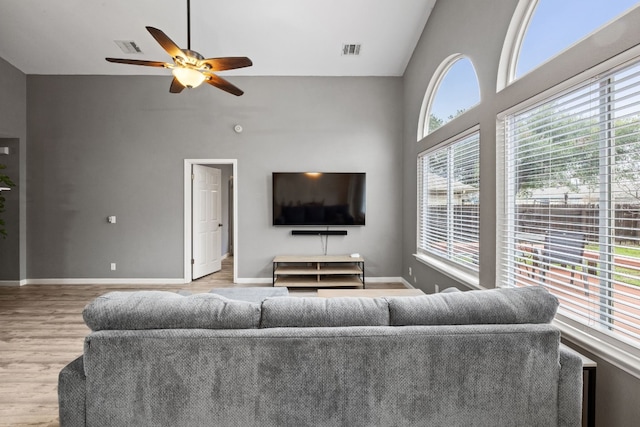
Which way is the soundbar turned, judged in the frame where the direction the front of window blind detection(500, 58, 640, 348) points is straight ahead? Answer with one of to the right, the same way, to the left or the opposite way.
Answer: to the left

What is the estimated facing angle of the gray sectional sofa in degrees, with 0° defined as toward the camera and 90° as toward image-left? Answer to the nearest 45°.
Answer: approximately 180°

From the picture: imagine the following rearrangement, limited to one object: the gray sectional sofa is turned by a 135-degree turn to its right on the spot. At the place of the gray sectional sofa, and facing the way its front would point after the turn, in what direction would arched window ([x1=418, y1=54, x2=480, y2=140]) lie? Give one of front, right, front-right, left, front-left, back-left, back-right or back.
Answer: left

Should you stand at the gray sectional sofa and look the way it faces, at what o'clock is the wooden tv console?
The wooden tv console is roughly at 12 o'clock from the gray sectional sofa.

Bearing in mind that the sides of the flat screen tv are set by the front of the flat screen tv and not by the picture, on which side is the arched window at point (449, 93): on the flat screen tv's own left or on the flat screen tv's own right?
on the flat screen tv's own left

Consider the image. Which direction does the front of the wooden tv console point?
toward the camera

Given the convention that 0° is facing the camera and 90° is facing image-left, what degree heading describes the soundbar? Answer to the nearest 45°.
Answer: approximately 0°

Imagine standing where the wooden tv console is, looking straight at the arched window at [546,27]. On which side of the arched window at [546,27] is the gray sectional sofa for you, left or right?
right

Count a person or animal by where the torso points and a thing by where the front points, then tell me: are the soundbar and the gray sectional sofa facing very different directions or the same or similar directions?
very different directions

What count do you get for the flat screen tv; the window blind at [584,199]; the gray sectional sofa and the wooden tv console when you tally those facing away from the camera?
1

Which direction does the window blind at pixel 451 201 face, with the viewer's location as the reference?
facing the viewer and to the left of the viewer

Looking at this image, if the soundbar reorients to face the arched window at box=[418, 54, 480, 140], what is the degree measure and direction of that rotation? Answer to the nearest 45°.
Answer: approximately 45° to its left

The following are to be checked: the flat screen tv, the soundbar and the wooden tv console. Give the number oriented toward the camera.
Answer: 3

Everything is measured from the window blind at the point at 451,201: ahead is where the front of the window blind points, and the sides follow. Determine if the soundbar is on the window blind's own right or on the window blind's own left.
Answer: on the window blind's own right

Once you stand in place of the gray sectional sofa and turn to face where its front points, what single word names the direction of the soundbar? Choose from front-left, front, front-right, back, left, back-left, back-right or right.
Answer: front

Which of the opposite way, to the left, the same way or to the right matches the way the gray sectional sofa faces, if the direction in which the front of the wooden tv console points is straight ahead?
the opposite way

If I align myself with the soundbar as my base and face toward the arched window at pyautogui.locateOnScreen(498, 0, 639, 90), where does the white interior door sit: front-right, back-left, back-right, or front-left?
back-right

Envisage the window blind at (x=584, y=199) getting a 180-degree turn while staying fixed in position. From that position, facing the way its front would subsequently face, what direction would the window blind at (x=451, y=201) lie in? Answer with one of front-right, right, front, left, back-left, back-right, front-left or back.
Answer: left
